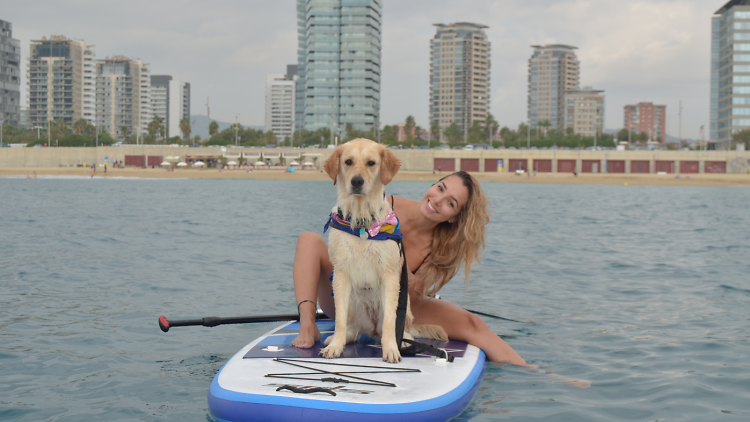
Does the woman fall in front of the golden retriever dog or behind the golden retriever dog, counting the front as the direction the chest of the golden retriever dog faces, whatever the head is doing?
behind

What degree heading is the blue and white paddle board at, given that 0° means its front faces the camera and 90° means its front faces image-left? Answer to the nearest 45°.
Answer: approximately 0°
